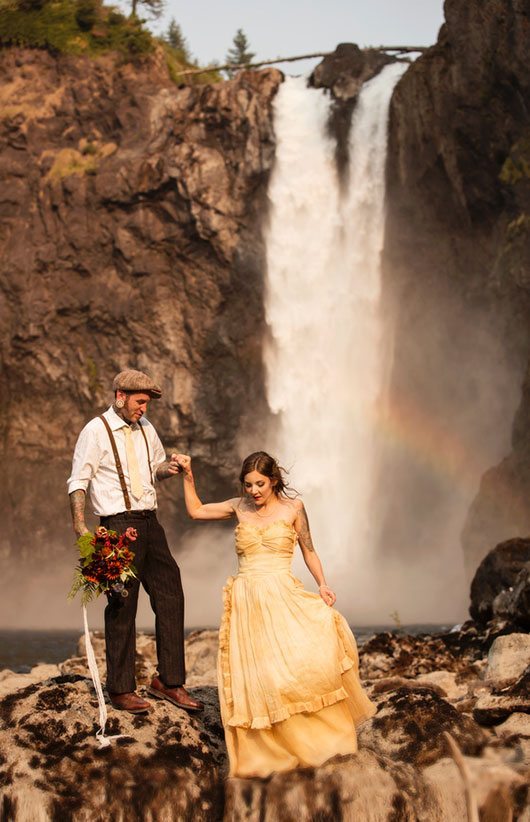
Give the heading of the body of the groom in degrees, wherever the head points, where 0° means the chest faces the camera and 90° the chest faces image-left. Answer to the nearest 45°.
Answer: approximately 315°

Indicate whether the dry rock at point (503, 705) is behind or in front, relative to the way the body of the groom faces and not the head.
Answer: in front

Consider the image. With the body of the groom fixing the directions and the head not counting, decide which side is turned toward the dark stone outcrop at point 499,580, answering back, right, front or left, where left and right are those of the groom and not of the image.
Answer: left

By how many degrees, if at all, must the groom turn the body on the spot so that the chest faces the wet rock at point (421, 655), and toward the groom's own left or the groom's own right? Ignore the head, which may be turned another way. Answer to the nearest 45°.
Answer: approximately 90° to the groom's own left

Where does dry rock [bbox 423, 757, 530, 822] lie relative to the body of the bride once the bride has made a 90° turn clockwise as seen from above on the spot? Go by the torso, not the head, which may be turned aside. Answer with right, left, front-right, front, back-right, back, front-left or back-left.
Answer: back-left

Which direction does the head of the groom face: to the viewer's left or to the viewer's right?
to the viewer's right

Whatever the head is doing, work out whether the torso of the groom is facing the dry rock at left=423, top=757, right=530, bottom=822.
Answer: yes

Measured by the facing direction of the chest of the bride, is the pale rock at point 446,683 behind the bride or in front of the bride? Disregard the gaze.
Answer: behind

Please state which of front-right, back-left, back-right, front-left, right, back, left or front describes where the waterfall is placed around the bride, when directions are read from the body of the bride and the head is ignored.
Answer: back

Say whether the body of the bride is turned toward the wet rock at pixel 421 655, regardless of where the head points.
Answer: no

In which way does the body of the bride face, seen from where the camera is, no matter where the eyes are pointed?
toward the camera

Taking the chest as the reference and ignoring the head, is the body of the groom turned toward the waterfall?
no

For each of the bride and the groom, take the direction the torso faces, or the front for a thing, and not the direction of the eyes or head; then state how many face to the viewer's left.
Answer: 0

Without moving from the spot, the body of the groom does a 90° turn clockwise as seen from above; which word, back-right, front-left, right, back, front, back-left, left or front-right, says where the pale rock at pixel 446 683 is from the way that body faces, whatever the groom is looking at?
back
